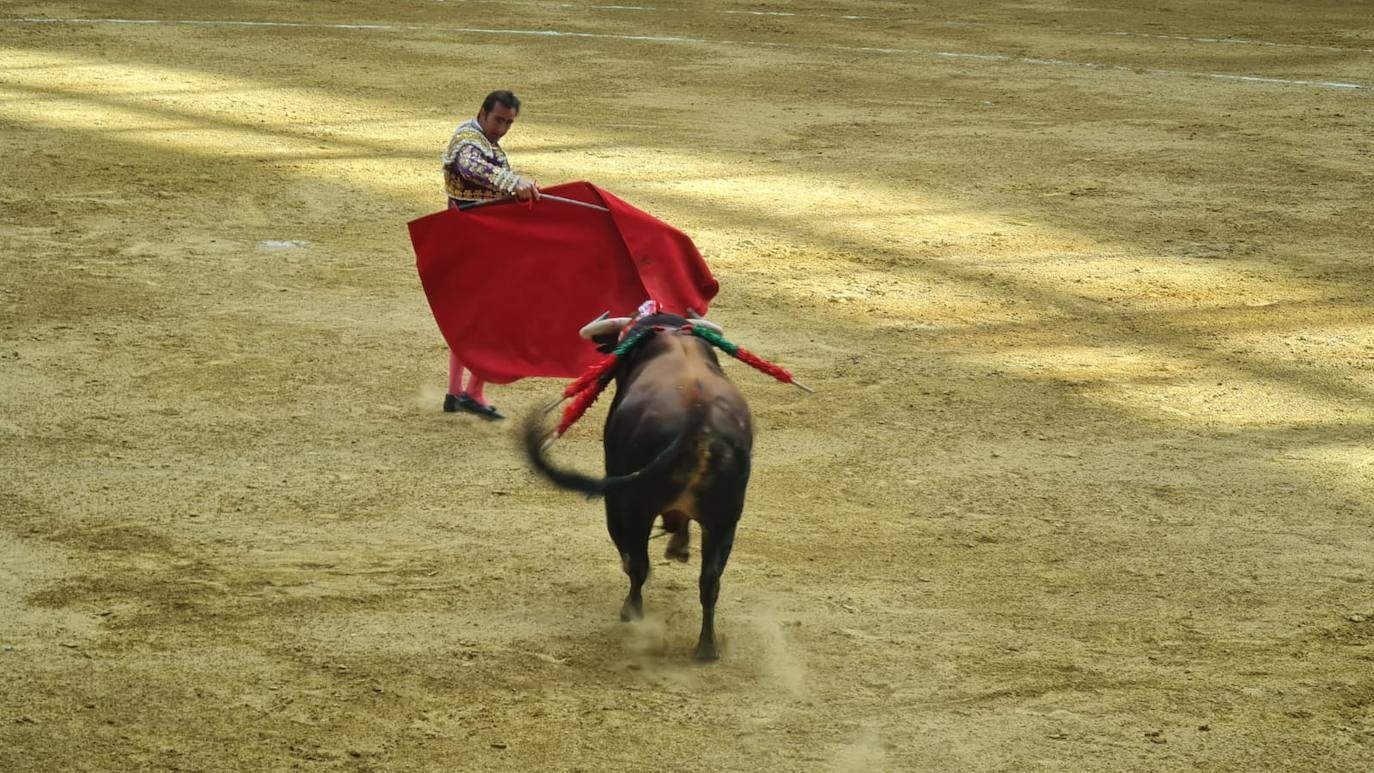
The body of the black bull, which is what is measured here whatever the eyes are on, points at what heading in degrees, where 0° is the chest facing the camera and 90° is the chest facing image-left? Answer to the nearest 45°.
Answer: approximately 180°
